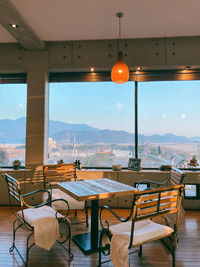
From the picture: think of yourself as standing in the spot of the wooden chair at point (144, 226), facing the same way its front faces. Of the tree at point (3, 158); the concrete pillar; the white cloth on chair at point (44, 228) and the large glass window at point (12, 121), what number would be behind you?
0

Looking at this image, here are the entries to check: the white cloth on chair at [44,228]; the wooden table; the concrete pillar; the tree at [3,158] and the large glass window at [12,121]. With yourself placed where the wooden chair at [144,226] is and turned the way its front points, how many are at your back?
0

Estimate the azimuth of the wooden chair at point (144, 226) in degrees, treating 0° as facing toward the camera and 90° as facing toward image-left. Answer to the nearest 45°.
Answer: approximately 135°

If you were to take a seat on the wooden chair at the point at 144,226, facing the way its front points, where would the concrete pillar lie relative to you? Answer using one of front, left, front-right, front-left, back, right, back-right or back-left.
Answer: front

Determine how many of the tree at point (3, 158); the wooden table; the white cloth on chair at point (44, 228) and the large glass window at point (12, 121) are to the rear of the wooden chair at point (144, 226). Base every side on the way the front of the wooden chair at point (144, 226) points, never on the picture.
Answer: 0

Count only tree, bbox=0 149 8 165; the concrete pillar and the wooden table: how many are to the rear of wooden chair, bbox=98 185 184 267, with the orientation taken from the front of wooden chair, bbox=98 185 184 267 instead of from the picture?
0

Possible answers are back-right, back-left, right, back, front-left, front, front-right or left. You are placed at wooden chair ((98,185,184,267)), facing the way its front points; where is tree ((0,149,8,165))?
front

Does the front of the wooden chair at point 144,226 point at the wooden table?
yes

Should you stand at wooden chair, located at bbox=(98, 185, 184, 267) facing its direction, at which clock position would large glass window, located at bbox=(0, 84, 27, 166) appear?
The large glass window is roughly at 12 o'clock from the wooden chair.

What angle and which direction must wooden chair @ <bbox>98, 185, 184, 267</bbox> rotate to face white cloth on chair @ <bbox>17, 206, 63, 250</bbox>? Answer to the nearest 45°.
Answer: approximately 45° to its left

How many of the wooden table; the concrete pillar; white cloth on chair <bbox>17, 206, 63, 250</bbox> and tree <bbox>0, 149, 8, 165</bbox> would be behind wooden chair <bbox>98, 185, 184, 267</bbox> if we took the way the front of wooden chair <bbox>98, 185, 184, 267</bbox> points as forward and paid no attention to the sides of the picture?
0
